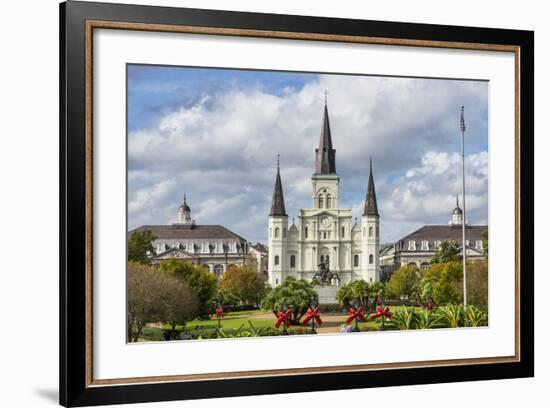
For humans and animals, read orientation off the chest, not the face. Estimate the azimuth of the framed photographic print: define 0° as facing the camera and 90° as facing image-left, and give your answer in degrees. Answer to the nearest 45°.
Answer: approximately 315°
